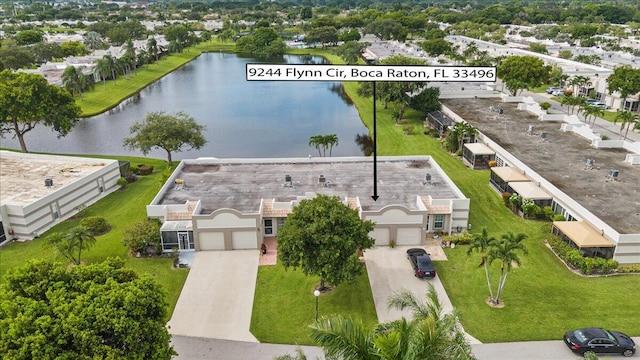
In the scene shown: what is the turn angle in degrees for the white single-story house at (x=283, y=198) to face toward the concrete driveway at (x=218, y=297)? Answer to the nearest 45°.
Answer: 0° — it already faces it

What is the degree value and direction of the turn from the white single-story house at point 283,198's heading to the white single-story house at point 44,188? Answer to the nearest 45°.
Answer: approximately 90° to its right

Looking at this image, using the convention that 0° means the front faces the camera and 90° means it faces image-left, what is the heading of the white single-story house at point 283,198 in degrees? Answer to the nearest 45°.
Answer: approximately 0°

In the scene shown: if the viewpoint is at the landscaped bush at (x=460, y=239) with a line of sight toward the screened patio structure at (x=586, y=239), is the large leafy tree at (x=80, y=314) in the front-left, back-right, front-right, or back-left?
back-right

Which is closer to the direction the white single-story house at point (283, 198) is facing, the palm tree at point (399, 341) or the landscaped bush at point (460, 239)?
the palm tree

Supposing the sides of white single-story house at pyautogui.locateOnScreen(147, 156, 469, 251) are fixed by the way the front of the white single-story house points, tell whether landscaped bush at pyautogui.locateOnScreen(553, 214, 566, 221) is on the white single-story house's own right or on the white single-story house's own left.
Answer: on the white single-story house's own left

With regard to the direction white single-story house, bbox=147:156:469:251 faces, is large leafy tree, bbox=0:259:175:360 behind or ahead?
ahead

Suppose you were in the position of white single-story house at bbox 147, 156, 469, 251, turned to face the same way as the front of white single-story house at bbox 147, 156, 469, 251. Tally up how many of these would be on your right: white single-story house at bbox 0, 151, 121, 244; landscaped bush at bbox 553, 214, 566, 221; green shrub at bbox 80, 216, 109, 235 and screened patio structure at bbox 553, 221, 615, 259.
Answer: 2

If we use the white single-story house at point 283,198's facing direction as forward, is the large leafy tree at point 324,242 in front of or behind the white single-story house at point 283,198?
in front

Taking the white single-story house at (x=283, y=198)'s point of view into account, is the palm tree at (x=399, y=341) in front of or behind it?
in front

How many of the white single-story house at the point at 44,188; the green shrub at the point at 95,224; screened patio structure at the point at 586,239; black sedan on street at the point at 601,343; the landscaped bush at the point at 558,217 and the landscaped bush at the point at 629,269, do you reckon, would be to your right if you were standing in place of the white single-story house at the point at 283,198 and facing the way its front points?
2

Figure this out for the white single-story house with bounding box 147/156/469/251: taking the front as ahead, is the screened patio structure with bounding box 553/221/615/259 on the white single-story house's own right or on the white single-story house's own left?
on the white single-story house's own left

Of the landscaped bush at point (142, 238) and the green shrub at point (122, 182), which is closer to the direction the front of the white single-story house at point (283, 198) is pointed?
the landscaped bush
